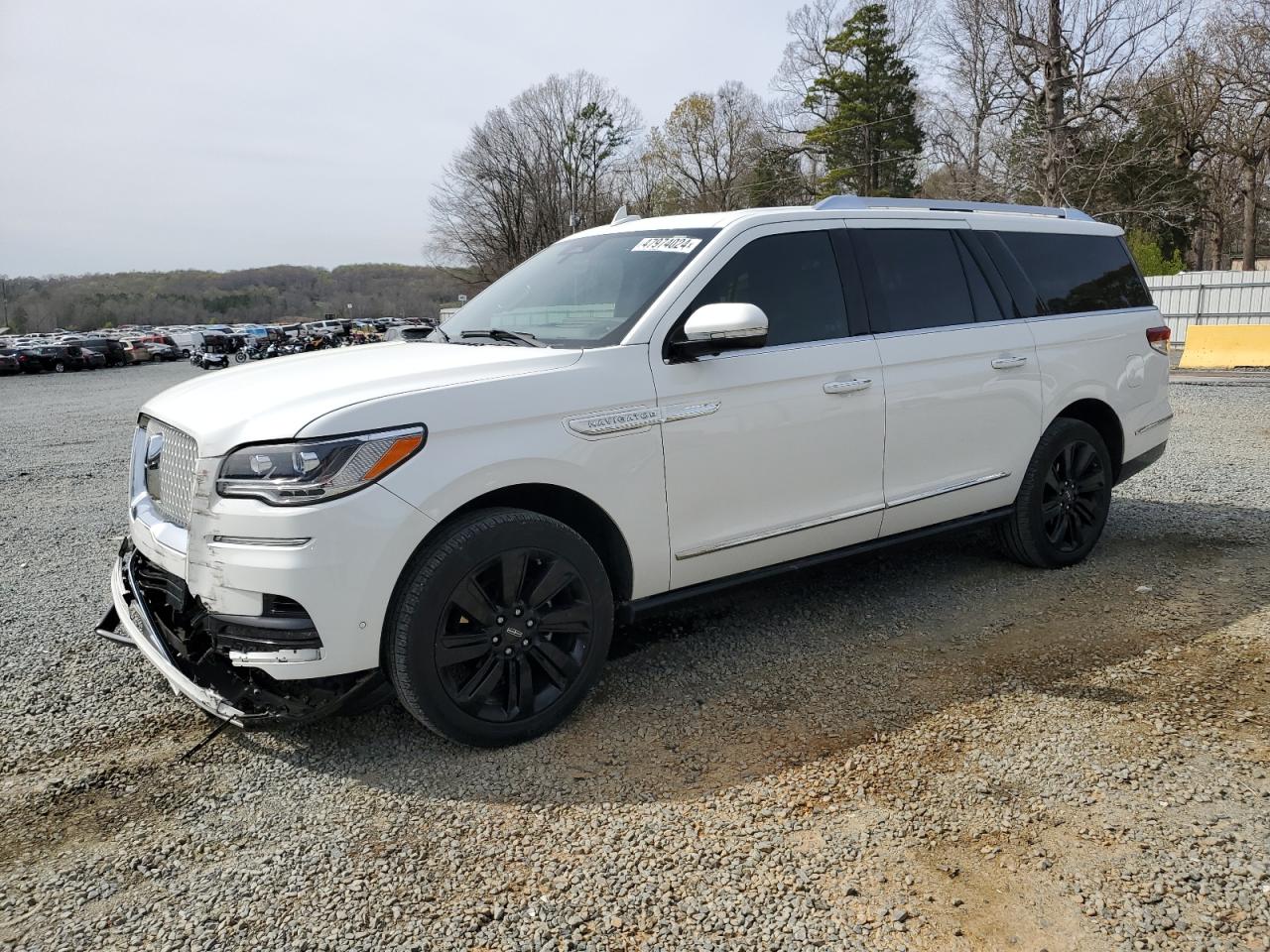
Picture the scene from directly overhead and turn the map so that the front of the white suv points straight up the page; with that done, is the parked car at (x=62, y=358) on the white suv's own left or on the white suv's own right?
on the white suv's own right

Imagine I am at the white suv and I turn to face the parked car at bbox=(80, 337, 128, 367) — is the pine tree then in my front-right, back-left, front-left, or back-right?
front-right

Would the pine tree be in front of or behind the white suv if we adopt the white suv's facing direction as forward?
behind

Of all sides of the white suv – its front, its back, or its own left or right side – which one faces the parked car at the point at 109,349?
right

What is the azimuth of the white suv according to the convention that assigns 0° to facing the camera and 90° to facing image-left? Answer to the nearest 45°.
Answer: approximately 45°

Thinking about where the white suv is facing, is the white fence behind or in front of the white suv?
behind
